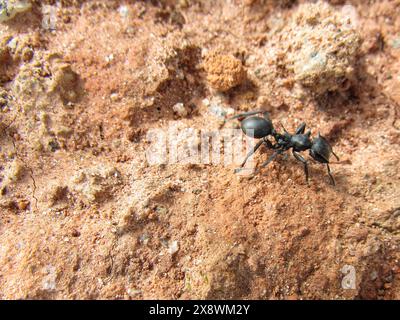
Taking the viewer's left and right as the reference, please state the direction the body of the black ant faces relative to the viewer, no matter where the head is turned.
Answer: facing the viewer and to the right of the viewer

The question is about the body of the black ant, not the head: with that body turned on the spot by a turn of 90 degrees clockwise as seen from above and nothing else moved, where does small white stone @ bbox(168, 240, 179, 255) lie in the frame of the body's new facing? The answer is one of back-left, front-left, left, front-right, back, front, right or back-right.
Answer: front

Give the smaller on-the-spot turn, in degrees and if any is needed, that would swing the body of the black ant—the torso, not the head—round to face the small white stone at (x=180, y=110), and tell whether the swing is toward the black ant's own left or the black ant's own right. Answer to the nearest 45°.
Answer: approximately 135° to the black ant's own right
